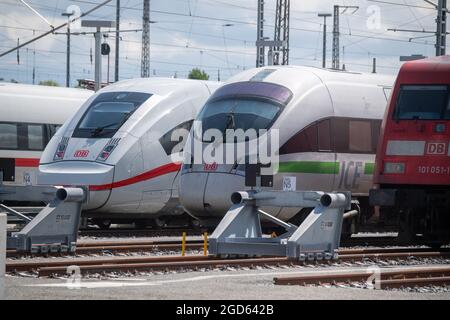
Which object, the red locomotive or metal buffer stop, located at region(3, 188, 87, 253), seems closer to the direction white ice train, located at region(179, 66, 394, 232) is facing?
the metal buffer stop

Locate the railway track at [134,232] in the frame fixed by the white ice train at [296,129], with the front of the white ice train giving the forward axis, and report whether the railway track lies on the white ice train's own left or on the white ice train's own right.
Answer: on the white ice train's own right

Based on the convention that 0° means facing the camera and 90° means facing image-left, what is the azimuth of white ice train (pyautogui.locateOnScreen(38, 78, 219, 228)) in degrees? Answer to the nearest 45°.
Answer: approximately 45°

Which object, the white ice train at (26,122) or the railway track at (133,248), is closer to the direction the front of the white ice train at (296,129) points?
the railway track

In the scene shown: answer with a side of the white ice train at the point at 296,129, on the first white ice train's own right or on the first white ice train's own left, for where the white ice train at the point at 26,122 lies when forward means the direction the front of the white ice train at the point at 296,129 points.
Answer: on the first white ice train's own right

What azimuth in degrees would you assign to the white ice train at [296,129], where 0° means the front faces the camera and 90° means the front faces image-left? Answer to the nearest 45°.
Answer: approximately 45°

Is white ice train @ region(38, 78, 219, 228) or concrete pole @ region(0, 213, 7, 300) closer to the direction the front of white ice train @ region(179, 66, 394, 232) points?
the concrete pole

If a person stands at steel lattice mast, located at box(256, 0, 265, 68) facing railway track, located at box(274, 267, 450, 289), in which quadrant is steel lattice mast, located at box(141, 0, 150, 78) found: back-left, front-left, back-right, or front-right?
back-right

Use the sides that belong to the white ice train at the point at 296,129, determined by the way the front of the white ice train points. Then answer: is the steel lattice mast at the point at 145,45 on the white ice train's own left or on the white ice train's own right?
on the white ice train's own right

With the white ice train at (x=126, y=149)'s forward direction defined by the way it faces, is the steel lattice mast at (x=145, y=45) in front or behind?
behind
